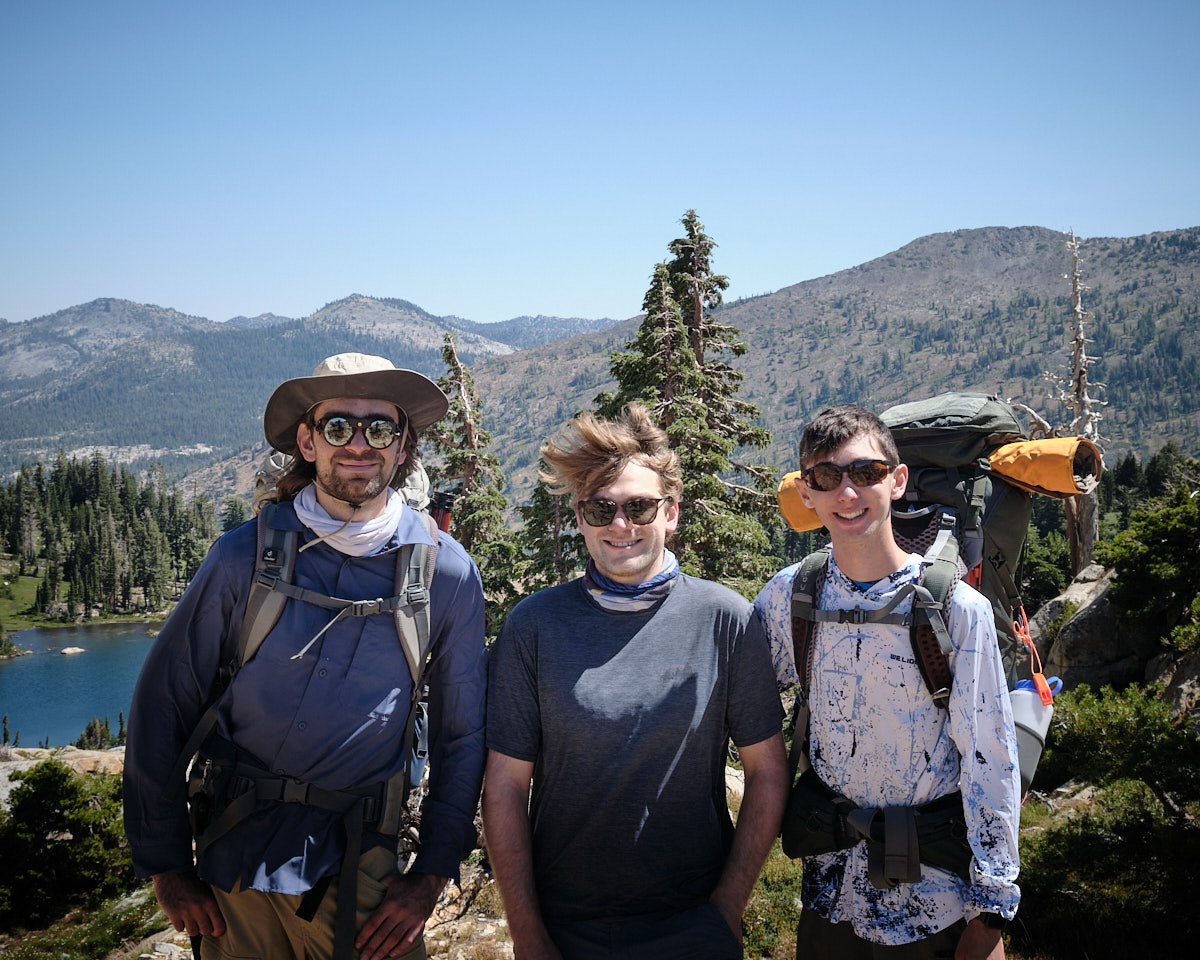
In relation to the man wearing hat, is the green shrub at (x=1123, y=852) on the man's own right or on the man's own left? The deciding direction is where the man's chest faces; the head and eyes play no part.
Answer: on the man's own left

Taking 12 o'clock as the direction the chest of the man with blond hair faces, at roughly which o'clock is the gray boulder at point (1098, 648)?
The gray boulder is roughly at 7 o'clock from the man with blond hair.

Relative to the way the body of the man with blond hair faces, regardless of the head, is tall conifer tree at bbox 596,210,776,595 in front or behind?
behind

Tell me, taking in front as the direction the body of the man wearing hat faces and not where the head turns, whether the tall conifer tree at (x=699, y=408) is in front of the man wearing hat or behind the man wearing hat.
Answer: behind

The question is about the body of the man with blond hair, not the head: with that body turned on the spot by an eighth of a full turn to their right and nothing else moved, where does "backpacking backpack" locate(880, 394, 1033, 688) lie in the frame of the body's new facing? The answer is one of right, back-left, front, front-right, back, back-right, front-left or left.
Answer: back

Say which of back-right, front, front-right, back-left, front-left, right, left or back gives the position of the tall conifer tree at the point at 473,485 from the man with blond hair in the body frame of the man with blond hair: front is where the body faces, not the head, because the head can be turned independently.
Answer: back

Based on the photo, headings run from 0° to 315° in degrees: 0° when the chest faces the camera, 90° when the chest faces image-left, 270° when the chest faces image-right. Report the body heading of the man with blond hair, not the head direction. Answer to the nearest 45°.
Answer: approximately 0°
